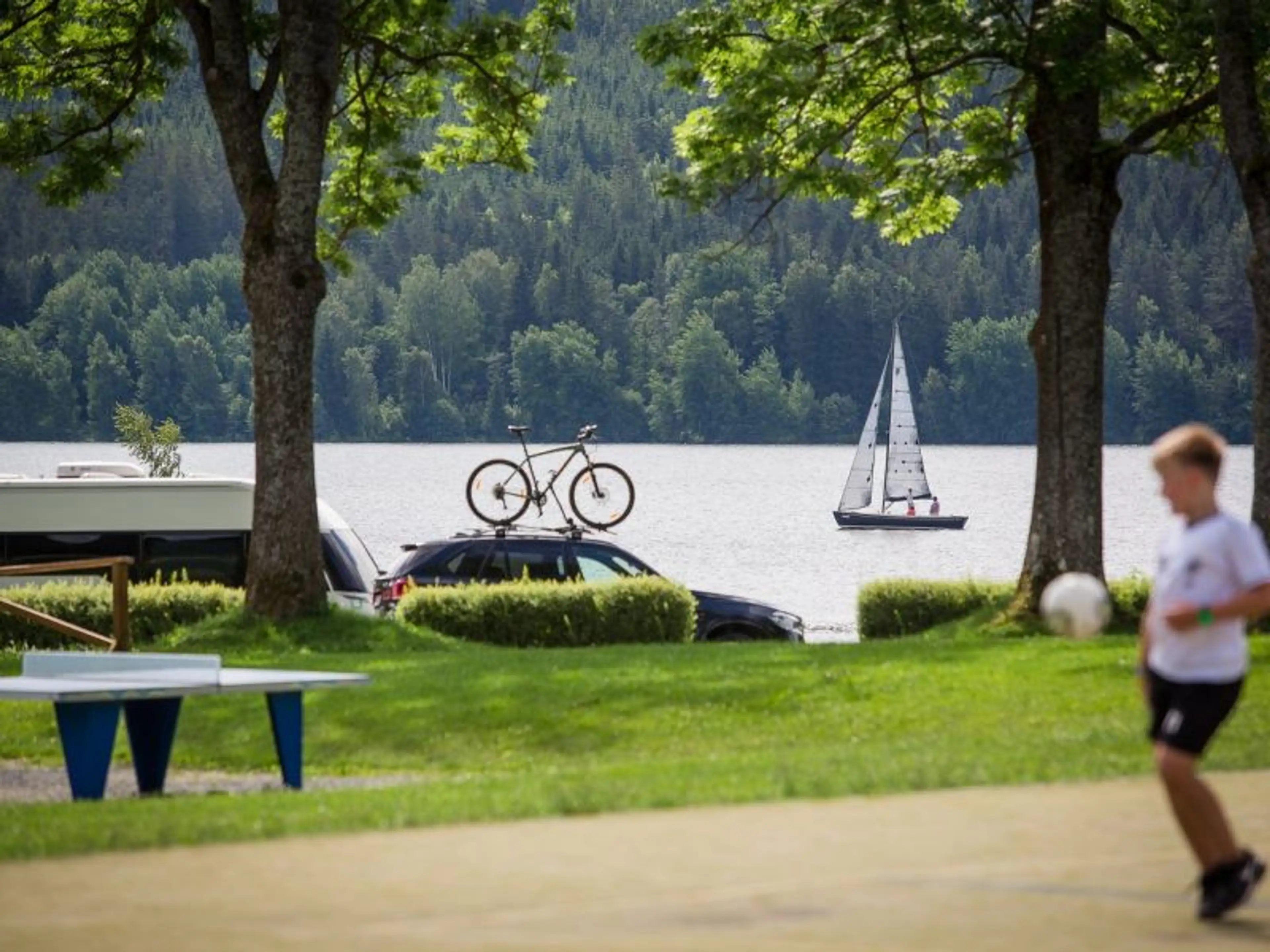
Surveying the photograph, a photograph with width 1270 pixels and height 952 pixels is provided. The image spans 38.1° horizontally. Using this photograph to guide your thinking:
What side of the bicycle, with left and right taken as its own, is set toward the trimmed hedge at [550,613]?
right

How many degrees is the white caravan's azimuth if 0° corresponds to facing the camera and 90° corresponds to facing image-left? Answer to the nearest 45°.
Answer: approximately 270°

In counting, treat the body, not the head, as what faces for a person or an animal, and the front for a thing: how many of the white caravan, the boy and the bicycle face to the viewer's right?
2

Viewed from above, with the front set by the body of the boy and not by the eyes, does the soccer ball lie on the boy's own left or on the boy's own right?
on the boy's own right

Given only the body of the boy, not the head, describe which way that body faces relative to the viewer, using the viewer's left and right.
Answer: facing the viewer and to the left of the viewer

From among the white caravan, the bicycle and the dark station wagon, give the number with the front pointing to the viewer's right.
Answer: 3

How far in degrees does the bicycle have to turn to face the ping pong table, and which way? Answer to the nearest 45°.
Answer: approximately 90° to its right

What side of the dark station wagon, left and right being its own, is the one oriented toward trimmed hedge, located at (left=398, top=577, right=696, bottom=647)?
right

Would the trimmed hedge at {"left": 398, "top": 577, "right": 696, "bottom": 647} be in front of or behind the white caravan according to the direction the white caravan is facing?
in front

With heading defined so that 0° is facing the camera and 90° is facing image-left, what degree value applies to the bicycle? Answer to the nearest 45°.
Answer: approximately 270°

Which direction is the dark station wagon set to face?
to the viewer's right
